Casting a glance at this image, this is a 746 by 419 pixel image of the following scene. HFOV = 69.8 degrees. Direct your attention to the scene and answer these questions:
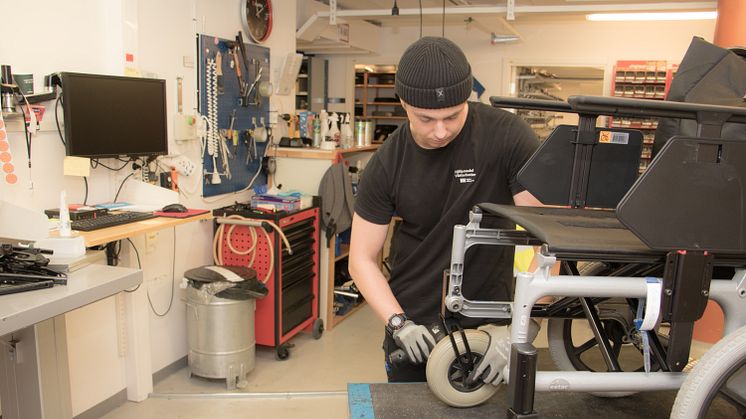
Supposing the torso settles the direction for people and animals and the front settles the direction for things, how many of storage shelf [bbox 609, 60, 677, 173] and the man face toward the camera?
2

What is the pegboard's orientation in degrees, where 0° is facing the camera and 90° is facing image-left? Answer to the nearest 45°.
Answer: approximately 0°

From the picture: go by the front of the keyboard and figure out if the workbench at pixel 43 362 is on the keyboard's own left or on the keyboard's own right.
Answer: on the keyboard's own right

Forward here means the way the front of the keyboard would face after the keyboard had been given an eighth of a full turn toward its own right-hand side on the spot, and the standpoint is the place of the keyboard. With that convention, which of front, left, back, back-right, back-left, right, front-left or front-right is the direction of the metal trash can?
back-left

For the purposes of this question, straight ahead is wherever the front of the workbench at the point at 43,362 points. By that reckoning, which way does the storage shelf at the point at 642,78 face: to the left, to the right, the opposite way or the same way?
to the right

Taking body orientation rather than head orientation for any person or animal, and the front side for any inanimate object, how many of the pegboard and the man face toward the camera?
2
